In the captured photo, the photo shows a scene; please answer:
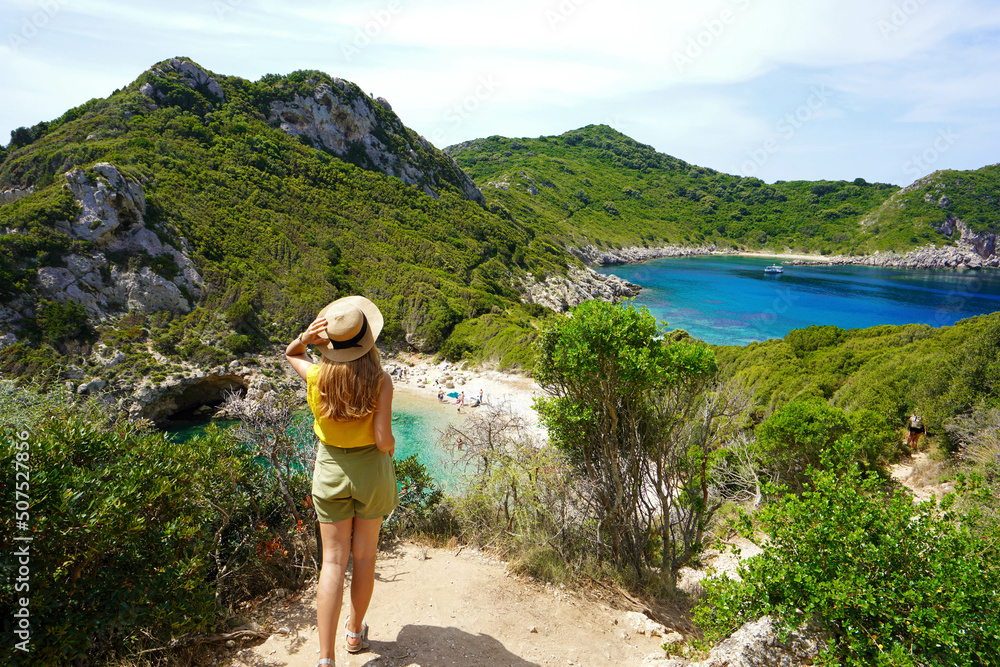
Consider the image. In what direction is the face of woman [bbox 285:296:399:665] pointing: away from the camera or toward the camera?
away from the camera

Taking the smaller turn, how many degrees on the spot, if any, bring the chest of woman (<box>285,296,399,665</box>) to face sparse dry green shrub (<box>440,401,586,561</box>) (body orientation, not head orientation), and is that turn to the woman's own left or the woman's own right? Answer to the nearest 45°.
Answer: approximately 45° to the woman's own right

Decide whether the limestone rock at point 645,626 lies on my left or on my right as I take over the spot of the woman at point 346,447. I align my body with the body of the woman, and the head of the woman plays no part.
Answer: on my right

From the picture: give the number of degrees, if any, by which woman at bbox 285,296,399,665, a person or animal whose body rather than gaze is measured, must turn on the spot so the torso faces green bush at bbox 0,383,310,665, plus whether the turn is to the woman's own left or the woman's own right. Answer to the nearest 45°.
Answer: approximately 90° to the woman's own left

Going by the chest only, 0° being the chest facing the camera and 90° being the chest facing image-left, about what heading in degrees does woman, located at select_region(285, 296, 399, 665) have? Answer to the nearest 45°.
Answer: approximately 180°

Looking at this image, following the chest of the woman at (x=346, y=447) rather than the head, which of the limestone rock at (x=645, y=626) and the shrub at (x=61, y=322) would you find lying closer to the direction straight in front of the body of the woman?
the shrub

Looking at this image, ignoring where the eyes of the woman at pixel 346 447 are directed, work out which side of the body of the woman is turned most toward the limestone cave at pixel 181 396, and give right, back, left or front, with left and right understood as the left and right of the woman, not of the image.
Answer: front

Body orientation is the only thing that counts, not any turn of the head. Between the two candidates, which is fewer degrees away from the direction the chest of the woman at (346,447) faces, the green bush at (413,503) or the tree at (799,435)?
the green bush

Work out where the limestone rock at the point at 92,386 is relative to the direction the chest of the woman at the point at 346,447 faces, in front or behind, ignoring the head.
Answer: in front
